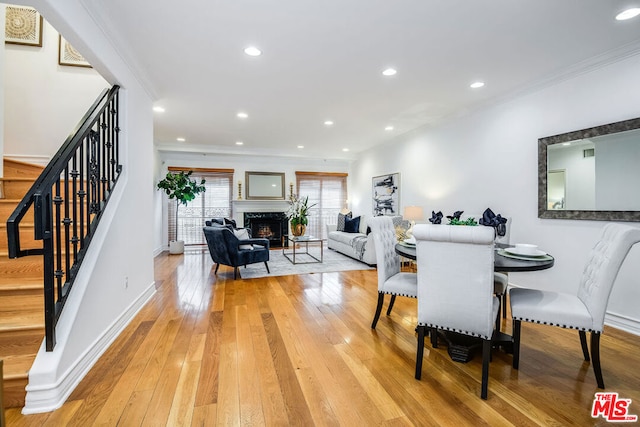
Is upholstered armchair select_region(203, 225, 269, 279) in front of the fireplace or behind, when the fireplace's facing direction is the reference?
in front

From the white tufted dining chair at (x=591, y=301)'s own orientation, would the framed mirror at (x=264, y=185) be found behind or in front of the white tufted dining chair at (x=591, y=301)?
in front

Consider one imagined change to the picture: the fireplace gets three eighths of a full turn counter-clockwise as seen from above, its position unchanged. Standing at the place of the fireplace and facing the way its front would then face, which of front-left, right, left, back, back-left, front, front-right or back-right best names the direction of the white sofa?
right

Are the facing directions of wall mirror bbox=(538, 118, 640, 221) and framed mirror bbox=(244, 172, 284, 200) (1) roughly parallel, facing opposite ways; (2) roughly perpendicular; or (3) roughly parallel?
roughly perpendicular

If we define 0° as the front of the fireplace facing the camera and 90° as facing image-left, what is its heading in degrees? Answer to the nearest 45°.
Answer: approximately 0°

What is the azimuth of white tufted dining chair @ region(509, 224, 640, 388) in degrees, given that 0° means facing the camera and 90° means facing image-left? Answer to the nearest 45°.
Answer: approximately 90°

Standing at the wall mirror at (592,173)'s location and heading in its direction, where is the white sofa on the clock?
The white sofa is roughly at 2 o'clock from the wall mirror.

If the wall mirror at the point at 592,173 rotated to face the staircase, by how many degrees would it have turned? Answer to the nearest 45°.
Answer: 0° — it already faces it

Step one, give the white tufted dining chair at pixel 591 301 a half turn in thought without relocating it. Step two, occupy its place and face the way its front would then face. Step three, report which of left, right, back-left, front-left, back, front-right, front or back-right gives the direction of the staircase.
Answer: back-right

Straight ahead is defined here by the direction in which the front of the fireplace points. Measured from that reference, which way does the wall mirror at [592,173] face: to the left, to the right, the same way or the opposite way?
to the right
